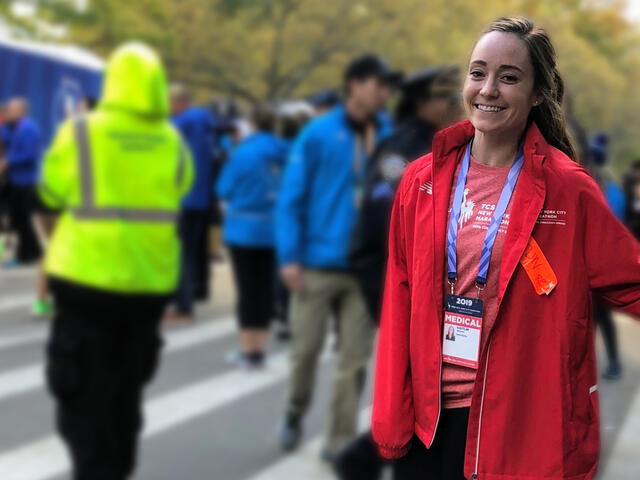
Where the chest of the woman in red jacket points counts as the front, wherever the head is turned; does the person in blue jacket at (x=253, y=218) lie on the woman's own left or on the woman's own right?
on the woman's own right

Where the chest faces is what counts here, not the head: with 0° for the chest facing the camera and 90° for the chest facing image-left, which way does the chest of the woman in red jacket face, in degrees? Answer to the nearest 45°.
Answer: approximately 45°

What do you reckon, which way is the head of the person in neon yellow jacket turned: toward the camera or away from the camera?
away from the camera

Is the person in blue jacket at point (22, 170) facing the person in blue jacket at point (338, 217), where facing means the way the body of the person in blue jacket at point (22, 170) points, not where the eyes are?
no

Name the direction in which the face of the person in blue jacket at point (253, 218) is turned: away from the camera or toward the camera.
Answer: away from the camera
